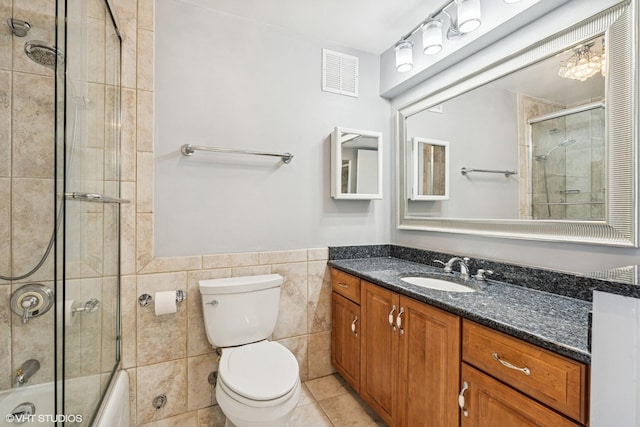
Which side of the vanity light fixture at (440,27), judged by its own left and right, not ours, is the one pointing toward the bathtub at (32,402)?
front

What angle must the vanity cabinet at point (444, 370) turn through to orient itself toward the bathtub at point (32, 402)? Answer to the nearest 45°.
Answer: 0° — it already faces it

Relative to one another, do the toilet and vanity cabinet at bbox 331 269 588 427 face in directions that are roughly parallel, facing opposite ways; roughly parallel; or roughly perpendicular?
roughly perpendicular

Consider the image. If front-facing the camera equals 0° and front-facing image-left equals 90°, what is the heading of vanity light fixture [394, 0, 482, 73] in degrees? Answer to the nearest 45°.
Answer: approximately 45°

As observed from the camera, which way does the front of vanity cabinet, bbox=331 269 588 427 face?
facing the viewer and to the left of the viewer

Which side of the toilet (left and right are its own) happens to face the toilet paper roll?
right

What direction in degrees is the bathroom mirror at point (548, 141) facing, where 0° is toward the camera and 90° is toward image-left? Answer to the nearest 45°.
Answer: approximately 45°

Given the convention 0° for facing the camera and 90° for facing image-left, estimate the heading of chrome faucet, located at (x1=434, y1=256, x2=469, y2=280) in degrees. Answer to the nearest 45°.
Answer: approximately 45°

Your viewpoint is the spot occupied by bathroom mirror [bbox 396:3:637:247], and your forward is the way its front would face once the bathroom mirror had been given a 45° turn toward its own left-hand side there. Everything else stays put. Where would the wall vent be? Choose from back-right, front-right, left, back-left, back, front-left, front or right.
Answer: right

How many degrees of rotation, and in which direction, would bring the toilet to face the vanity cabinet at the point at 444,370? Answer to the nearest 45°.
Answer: approximately 45° to its left

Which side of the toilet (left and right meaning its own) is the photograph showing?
front
